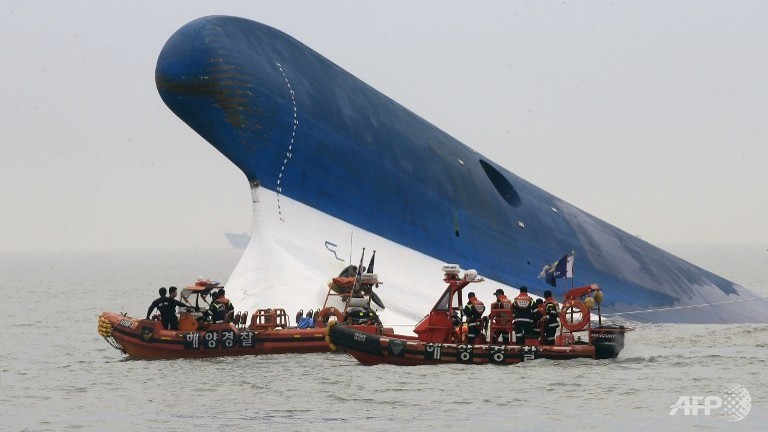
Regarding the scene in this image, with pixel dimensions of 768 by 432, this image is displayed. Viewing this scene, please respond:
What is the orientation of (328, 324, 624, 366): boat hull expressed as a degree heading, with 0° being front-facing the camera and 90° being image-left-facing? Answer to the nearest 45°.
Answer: approximately 90°

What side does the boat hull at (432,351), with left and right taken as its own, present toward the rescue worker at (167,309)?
front

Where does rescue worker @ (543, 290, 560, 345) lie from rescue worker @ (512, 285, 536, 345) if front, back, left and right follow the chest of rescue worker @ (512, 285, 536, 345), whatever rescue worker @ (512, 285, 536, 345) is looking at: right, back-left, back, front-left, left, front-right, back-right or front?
right

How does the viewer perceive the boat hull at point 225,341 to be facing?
facing to the left of the viewer

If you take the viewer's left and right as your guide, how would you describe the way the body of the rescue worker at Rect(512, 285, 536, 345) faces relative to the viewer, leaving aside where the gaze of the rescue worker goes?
facing away from the viewer

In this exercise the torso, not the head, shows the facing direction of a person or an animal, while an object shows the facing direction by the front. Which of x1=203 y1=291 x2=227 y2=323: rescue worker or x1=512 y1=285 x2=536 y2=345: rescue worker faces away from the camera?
x1=512 y1=285 x2=536 y2=345: rescue worker

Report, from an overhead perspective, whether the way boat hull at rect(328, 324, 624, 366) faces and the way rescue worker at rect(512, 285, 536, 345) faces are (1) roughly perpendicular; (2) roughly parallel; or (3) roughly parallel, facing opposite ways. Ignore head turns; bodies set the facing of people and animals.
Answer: roughly perpendicular

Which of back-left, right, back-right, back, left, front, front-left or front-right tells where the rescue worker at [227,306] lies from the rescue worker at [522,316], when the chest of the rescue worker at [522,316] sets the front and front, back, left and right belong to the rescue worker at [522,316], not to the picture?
left

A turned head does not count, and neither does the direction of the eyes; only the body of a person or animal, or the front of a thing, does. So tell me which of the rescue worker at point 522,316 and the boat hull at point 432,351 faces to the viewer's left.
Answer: the boat hull
